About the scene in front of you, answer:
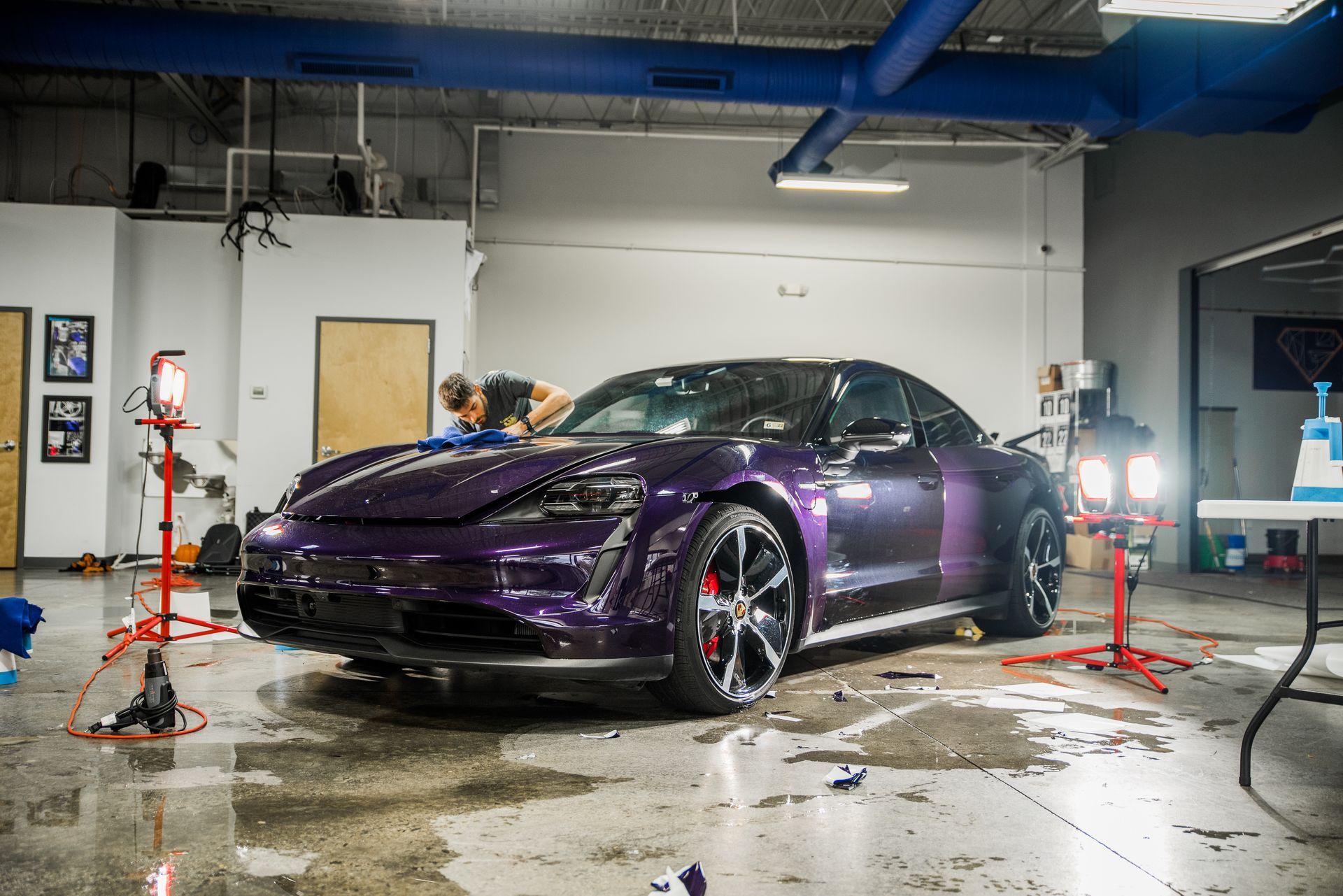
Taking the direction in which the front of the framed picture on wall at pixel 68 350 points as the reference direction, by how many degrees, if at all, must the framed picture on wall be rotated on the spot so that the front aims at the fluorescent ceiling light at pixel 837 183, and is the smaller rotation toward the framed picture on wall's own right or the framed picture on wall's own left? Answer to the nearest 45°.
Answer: approximately 90° to the framed picture on wall's own left

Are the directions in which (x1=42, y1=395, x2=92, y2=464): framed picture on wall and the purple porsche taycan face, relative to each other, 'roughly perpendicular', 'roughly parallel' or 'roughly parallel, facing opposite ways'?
roughly perpendicular

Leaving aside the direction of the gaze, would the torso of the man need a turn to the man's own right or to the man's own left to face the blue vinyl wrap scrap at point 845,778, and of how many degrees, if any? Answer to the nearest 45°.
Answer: approximately 45° to the man's own left

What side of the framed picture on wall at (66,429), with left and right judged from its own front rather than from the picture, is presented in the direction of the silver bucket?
left

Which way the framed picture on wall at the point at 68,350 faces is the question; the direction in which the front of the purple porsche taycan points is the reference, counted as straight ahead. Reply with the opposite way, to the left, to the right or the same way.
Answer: to the left
